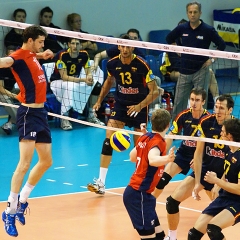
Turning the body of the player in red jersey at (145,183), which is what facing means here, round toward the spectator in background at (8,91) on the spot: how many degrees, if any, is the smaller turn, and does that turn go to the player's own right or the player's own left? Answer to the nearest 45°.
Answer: approximately 90° to the player's own left

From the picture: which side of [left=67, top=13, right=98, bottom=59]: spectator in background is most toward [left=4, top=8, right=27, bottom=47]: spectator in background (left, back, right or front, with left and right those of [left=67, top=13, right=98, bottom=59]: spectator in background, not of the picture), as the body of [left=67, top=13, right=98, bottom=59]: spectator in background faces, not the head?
right

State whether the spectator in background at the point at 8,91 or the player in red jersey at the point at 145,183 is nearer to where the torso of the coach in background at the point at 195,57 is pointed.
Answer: the player in red jersey

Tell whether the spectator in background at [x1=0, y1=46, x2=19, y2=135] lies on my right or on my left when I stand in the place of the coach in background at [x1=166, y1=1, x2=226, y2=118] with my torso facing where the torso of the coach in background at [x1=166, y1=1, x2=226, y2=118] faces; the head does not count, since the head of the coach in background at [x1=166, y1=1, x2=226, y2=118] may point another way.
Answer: on my right

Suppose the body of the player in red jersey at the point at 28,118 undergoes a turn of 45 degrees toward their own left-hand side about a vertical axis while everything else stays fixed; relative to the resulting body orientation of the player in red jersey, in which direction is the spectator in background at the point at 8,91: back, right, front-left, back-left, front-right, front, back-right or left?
left

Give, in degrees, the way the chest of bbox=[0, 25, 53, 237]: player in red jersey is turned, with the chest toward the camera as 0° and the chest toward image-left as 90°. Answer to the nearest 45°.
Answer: approximately 315°

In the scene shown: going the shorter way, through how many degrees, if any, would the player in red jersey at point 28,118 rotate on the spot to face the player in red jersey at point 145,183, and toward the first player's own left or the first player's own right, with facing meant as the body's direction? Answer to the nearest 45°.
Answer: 0° — they already face them

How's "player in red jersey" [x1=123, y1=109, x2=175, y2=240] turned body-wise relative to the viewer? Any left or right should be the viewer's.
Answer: facing away from the viewer and to the right of the viewer
